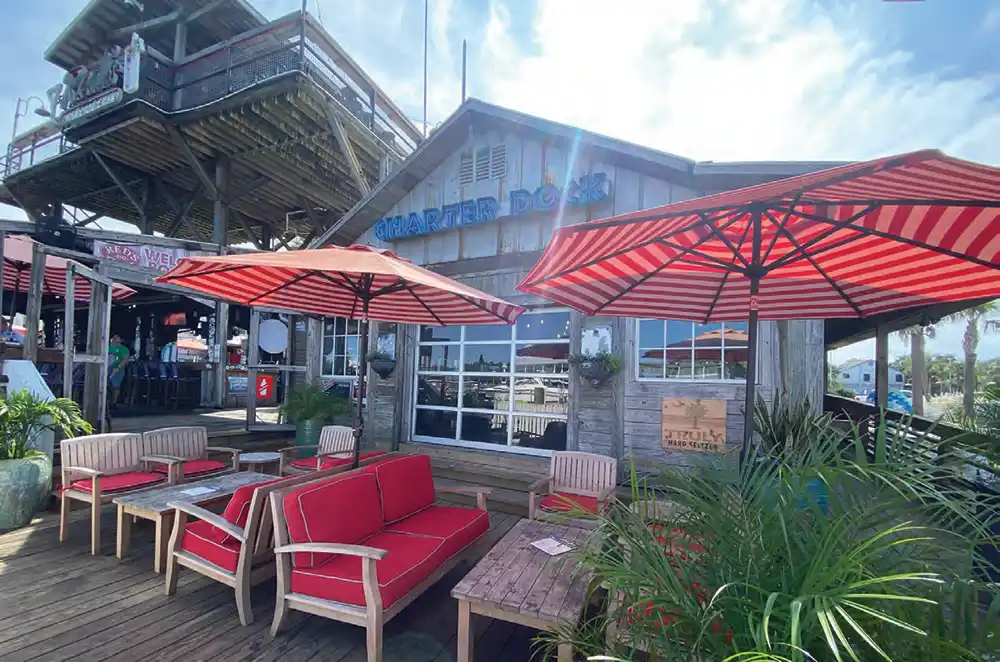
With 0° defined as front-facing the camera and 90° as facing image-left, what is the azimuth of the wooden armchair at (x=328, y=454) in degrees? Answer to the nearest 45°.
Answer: approximately 45°

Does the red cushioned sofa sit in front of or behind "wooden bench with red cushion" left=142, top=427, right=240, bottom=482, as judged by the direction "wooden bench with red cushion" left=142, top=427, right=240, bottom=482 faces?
in front

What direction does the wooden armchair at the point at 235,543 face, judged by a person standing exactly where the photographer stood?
facing away from the viewer and to the left of the viewer

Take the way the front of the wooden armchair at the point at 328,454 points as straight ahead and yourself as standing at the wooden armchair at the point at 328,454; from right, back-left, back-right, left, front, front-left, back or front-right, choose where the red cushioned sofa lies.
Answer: front-left

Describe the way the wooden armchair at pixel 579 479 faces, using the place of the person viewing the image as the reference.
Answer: facing the viewer and to the left of the viewer

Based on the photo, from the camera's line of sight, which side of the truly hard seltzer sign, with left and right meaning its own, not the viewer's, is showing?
front

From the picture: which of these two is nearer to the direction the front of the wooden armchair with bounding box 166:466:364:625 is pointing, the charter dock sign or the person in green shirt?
the person in green shirt

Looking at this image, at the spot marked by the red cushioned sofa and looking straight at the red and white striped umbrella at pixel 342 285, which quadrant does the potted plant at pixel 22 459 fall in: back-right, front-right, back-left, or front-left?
front-left

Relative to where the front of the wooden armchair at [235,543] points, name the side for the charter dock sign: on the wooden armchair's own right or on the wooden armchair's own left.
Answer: on the wooden armchair's own right

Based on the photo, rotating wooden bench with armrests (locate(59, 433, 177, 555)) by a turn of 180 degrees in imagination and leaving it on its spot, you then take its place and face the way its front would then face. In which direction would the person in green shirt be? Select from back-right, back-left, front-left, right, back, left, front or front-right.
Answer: front-right

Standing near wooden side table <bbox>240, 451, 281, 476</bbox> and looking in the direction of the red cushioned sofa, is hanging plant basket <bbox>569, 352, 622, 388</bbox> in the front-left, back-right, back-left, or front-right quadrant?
front-left

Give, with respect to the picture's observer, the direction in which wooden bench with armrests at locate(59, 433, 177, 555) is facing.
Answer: facing the viewer and to the right of the viewer

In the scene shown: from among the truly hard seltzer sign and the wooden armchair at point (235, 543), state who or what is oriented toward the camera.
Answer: the truly hard seltzer sign

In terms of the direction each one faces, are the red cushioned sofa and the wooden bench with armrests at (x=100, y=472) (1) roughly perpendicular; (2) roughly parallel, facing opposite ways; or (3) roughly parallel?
roughly parallel

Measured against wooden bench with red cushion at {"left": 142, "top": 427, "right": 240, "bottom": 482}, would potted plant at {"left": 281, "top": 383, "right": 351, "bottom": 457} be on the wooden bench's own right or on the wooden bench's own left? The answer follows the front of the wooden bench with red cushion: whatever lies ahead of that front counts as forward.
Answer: on the wooden bench's own left

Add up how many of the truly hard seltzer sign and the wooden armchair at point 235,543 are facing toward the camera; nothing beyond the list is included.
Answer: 1

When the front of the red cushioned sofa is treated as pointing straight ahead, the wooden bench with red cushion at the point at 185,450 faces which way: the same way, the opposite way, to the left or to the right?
the same way

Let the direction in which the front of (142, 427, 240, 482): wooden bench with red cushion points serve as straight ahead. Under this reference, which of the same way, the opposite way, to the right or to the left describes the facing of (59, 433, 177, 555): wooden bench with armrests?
the same way
